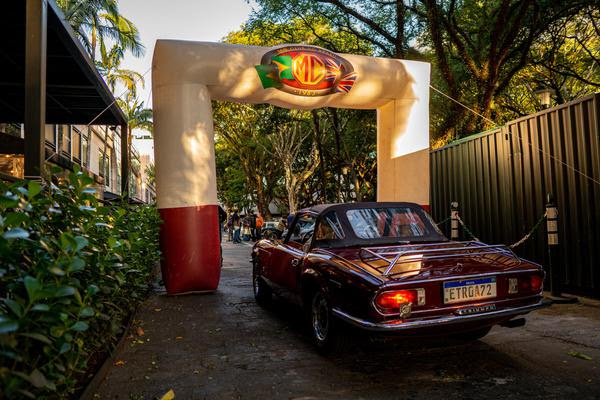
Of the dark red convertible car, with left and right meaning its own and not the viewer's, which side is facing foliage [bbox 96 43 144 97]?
front

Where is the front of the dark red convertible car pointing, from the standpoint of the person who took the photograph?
facing away from the viewer and to the left of the viewer

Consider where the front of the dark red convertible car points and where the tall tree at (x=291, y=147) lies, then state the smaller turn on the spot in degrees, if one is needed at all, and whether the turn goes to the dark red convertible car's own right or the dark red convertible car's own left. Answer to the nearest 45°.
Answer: approximately 45° to the dark red convertible car's own right

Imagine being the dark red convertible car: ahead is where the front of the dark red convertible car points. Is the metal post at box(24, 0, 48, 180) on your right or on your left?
on your left

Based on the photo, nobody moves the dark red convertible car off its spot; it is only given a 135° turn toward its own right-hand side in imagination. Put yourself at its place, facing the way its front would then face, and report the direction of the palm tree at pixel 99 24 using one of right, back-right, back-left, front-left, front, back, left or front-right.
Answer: back-left

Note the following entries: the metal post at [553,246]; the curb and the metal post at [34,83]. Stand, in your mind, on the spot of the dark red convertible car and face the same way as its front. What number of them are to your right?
1

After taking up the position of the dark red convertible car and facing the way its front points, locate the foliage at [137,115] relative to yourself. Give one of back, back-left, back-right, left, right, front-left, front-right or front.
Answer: front

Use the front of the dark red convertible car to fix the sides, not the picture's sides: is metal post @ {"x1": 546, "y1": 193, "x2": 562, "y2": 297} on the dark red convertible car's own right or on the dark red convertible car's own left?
on the dark red convertible car's own right

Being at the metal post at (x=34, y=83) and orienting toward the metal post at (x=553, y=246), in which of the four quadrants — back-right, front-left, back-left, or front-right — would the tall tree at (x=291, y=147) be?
front-left

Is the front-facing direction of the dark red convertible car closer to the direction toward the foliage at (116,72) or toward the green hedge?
the foliage

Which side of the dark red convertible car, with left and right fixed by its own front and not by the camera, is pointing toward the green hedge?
left

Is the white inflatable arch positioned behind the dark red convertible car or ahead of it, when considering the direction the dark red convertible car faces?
ahead

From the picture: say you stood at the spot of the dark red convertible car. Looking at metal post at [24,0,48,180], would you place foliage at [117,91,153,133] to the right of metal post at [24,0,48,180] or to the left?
right

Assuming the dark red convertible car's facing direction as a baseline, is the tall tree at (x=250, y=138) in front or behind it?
in front

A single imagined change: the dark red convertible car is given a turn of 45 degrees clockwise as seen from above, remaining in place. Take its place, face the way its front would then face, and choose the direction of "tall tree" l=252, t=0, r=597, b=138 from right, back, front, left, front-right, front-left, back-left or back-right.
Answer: front

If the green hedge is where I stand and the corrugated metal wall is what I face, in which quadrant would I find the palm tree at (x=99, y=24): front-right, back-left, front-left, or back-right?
front-left
